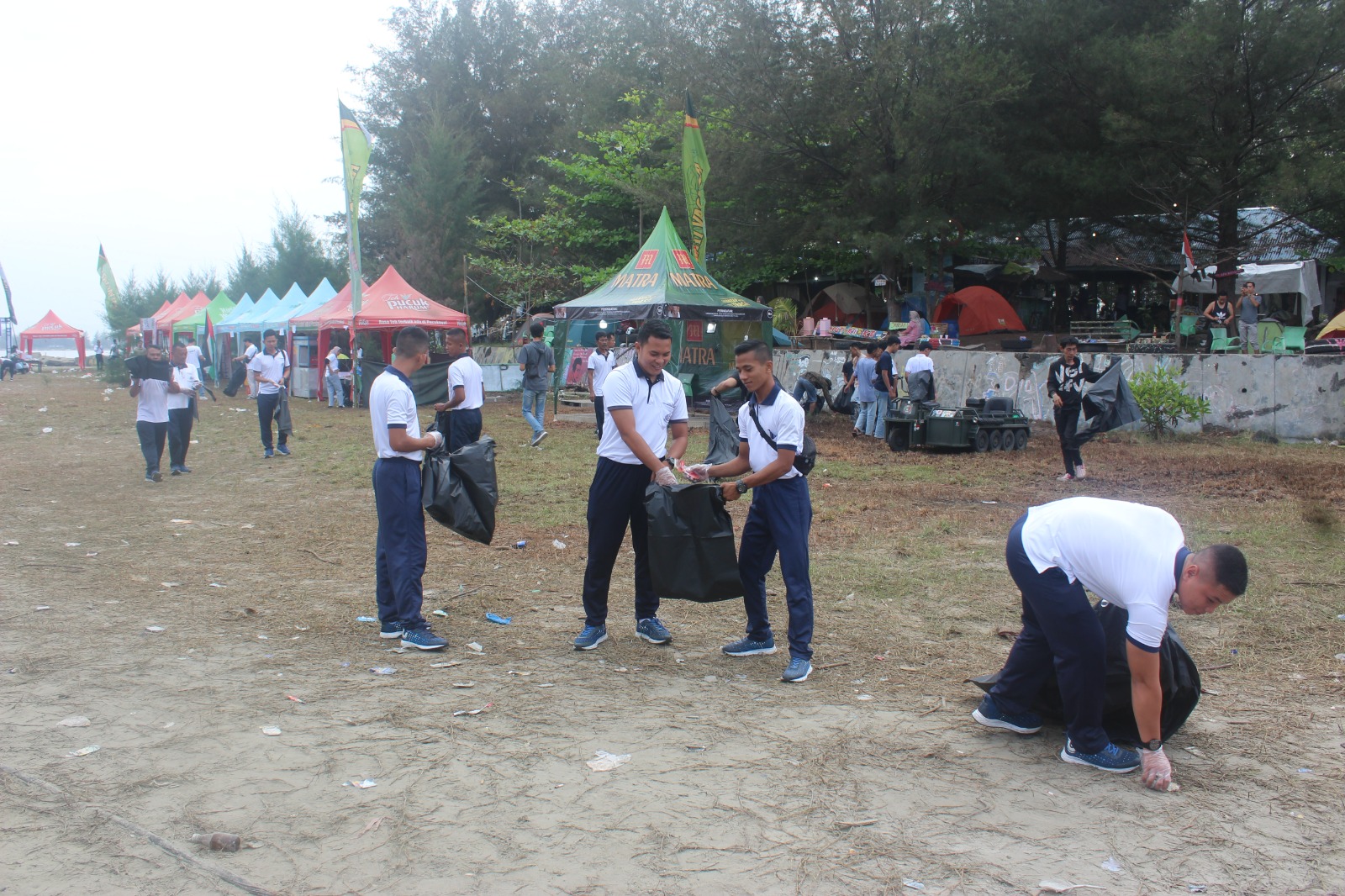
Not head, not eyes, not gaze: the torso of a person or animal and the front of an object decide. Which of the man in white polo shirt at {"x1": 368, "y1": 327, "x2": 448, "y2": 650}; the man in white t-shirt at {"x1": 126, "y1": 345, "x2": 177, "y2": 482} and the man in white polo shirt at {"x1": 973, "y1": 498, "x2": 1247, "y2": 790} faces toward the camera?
the man in white t-shirt

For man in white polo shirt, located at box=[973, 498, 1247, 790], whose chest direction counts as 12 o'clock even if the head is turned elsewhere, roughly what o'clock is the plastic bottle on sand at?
The plastic bottle on sand is roughly at 5 o'clock from the man in white polo shirt.

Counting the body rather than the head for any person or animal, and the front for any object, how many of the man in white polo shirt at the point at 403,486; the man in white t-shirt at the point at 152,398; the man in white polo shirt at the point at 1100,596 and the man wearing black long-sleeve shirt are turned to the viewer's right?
2

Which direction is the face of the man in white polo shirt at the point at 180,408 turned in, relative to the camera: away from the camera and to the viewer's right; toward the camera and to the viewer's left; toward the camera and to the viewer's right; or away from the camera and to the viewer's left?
toward the camera and to the viewer's left

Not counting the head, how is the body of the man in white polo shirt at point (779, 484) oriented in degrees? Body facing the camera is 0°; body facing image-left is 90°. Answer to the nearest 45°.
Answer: approximately 45°

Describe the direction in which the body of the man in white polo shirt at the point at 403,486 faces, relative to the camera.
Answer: to the viewer's right

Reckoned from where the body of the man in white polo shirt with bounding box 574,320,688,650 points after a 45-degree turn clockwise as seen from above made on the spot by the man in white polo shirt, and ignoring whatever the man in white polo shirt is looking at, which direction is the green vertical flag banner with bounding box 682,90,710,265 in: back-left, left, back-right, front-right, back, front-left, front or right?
back

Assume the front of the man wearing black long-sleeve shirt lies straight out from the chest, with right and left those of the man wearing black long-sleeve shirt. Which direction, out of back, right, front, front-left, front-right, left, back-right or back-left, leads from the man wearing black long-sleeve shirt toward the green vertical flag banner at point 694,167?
back-right

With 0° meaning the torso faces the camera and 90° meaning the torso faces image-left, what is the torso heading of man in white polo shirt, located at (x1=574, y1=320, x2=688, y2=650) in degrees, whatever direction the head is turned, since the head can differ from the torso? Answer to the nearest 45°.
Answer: approximately 315°

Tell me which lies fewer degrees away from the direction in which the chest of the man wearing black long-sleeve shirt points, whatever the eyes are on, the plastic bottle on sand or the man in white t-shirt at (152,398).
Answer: the plastic bottle on sand

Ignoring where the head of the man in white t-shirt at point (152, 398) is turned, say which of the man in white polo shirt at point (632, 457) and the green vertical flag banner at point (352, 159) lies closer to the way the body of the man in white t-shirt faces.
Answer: the man in white polo shirt

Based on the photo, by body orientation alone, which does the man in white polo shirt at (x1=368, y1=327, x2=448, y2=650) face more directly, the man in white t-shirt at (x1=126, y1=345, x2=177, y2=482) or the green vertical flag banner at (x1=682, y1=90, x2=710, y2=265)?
the green vertical flag banner

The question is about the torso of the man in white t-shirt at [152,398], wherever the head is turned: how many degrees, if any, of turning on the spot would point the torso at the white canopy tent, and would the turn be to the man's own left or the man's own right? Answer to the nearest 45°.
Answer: approximately 90° to the man's own left

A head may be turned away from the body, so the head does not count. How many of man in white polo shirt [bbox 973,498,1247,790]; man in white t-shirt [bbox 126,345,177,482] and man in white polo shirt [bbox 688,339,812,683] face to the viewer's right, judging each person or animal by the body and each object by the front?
1

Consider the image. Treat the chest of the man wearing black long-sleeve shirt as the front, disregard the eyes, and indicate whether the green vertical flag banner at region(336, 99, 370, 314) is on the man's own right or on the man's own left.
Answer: on the man's own right

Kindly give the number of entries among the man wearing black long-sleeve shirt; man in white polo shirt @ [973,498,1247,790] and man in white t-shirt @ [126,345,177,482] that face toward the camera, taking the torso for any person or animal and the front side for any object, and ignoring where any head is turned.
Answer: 2

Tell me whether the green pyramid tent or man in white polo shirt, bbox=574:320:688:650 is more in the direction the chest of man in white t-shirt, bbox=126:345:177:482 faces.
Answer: the man in white polo shirt

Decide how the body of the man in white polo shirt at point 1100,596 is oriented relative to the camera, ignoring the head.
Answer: to the viewer's right

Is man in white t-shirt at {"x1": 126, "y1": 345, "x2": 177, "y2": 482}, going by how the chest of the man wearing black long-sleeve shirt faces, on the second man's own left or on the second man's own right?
on the second man's own right
